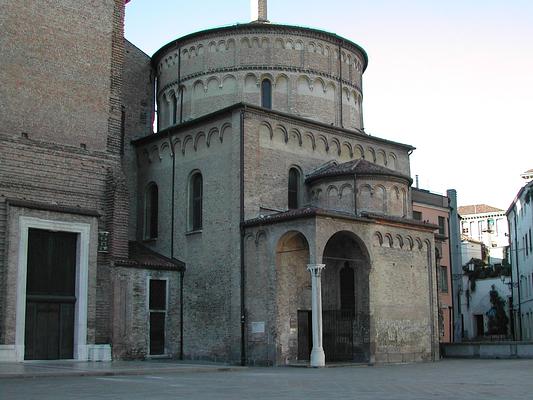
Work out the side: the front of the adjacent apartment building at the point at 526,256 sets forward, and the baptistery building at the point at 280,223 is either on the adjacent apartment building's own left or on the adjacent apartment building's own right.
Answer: on the adjacent apartment building's own left

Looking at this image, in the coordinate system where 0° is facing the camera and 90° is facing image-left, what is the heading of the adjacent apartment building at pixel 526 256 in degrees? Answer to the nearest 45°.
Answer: approximately 90°
